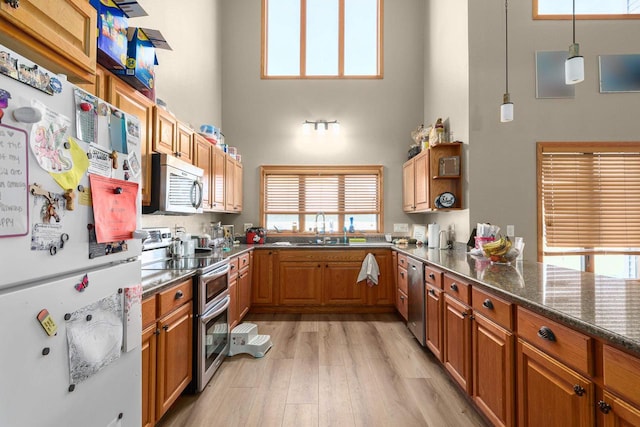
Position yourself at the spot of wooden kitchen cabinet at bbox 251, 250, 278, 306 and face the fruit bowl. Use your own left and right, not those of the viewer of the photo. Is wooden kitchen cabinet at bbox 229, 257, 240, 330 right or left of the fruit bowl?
right

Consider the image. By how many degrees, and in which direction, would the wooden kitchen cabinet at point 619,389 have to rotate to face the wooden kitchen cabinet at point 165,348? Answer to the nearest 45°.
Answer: approximately 45° to its right

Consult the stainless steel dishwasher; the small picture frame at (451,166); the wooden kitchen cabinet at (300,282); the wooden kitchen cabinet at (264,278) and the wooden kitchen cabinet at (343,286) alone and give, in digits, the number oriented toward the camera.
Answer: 4

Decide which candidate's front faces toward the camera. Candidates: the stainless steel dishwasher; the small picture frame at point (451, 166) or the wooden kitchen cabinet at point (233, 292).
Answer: the small picture frame

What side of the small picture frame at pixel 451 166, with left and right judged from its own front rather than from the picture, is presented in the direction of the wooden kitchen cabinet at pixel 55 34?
front

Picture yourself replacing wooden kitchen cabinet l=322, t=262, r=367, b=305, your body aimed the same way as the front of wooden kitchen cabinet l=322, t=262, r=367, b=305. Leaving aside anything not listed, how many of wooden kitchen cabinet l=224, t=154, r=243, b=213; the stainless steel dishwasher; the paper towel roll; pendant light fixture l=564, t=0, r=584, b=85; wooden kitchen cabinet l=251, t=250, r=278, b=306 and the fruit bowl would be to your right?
2

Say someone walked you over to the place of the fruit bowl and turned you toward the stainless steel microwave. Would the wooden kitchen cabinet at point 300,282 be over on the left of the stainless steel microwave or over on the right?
right

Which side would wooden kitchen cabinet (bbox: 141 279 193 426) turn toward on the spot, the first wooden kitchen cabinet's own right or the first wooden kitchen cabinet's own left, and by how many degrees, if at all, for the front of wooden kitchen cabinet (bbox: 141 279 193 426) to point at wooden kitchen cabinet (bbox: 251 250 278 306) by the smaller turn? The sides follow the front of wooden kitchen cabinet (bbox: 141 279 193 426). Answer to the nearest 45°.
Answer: approximately 90° to the first wooden kitchen cabinet's own left

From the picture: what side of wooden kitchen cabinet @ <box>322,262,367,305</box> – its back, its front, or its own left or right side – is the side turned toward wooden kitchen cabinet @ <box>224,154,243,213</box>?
right

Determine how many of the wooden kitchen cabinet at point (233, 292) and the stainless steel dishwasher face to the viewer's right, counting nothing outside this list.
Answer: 1

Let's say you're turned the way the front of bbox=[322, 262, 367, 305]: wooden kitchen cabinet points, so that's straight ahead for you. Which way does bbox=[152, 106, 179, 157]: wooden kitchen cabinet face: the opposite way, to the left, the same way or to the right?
to the left

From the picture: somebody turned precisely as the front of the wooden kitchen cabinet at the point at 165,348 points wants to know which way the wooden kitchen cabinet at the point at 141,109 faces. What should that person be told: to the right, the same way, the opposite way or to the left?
the same way

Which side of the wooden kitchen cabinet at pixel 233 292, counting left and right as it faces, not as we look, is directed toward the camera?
right

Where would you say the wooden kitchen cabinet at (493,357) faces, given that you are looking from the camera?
facing the viewer and to the left of the viewer

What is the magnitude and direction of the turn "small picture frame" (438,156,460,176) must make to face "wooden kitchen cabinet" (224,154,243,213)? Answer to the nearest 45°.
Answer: approximately 90° to its right

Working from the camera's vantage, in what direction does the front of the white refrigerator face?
facing the viewer and to the right of the viewer

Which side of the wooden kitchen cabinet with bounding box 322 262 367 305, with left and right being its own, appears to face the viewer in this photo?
front

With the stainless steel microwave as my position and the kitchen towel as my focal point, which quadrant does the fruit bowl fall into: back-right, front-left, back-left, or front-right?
front-right

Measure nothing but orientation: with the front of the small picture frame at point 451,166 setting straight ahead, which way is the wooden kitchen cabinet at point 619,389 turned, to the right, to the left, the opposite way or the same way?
to the right

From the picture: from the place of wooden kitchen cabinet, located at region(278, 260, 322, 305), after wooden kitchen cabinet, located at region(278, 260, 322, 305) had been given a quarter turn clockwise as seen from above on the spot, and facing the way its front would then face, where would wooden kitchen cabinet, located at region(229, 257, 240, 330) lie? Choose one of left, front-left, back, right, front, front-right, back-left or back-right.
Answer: front-left
